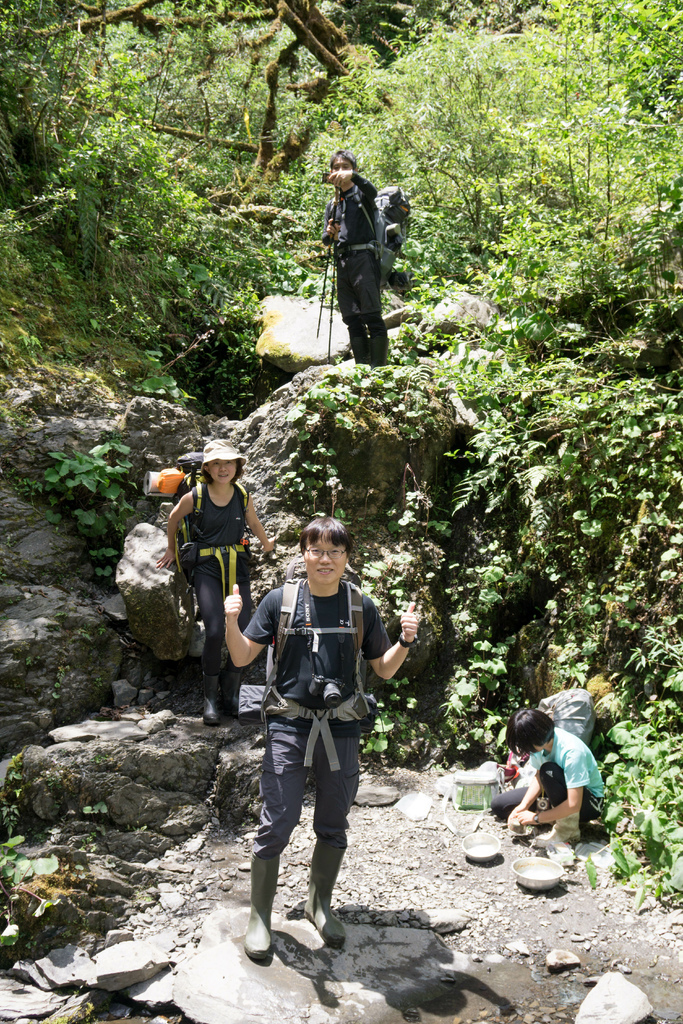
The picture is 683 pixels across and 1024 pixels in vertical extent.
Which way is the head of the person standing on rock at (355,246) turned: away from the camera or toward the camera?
toward the camera

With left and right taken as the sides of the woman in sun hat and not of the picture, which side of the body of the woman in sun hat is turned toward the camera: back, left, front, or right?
front

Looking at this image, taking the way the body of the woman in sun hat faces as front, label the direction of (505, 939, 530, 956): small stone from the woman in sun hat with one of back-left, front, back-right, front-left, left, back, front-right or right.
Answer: front-left

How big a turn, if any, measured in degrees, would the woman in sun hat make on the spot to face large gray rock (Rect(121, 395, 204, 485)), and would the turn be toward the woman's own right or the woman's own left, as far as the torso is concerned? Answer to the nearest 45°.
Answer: approximately 180°

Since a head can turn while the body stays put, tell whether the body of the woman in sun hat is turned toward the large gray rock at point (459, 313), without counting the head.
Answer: no

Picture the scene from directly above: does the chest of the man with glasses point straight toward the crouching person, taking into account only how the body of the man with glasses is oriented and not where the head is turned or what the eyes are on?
no

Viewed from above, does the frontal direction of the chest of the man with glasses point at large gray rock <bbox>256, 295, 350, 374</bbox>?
no

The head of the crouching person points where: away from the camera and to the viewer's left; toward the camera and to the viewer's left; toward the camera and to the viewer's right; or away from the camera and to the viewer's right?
toward the camera and to the viewer's left

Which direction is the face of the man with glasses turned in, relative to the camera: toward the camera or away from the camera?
toward the camera

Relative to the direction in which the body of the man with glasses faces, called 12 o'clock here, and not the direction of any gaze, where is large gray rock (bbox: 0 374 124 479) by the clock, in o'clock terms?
The large gray rock is roughly at 5 o'clock from the man with glasses.

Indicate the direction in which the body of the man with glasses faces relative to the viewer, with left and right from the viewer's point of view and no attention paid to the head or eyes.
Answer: facing the viewer

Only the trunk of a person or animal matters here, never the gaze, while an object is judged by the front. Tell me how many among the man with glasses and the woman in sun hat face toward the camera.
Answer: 2

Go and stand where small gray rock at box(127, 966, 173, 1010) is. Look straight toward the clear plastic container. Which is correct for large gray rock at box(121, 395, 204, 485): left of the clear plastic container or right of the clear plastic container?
left

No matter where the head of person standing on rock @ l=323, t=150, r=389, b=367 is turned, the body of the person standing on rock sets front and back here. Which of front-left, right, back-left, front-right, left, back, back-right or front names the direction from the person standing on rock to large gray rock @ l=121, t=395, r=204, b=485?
front-right
